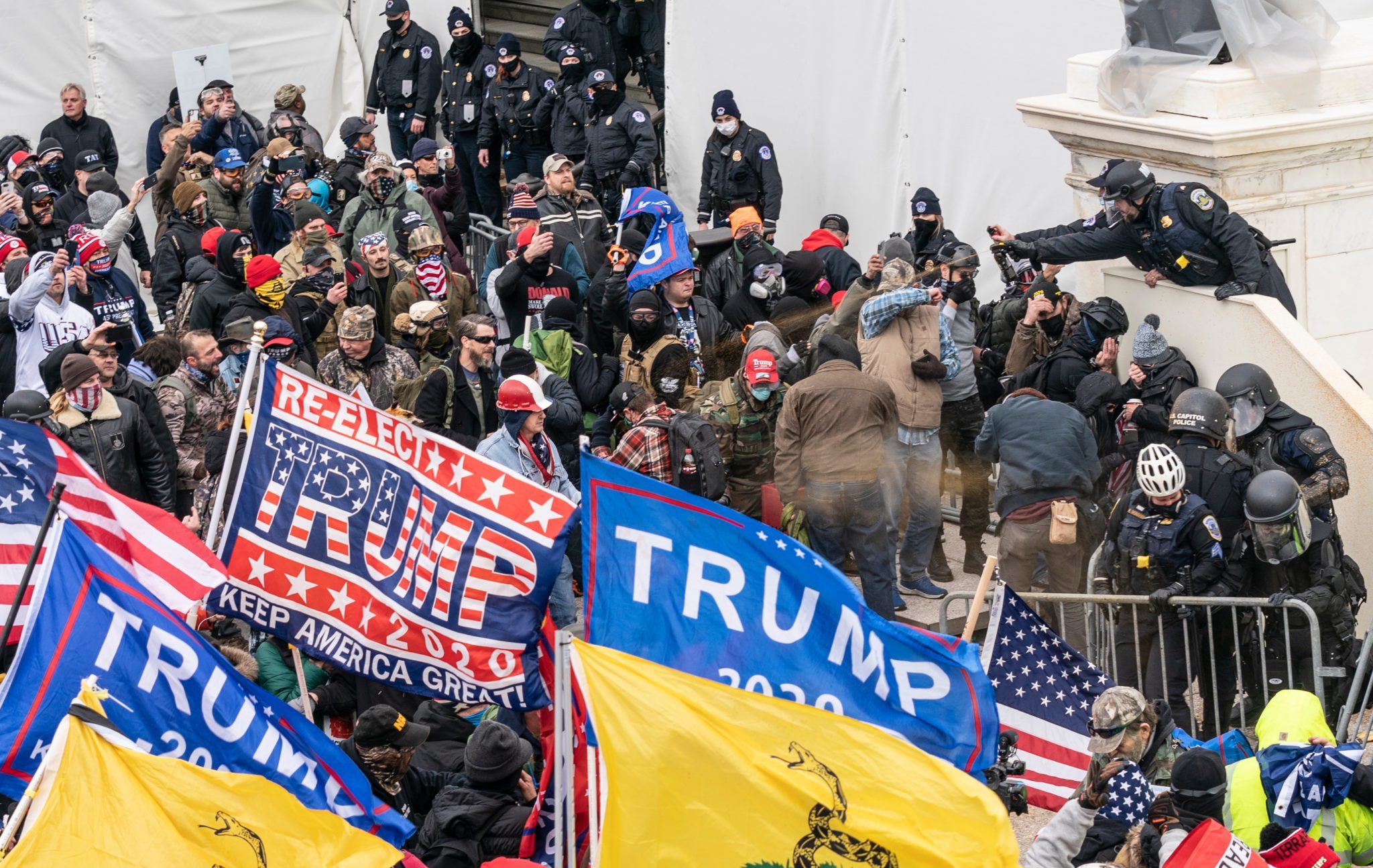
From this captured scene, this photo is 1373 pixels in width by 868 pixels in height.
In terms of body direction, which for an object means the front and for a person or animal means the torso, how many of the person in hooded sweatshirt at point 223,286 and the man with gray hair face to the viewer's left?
0

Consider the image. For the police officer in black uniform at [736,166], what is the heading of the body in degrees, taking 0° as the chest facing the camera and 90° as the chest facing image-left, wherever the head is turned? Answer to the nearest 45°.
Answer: approximately 45°

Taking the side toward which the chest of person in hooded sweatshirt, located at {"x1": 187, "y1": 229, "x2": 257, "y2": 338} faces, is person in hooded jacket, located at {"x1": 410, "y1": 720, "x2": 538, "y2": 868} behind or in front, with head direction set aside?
in front

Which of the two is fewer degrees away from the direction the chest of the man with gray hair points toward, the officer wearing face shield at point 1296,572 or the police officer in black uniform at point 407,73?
the officer wearing face shield

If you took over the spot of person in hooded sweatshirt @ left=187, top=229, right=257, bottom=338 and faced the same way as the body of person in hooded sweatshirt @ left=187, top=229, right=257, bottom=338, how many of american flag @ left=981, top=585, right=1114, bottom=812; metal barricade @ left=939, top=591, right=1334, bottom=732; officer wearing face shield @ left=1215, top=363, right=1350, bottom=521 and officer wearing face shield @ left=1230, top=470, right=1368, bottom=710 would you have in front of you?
4

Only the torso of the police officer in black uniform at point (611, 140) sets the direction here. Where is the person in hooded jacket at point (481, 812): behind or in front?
in front

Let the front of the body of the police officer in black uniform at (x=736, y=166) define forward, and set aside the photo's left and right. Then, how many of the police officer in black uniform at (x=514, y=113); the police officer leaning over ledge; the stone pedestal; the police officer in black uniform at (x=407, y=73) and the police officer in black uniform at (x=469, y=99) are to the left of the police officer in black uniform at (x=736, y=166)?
2

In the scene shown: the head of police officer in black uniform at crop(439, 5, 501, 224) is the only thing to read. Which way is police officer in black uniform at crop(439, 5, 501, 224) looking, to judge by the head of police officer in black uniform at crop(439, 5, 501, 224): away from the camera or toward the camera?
toward the camera

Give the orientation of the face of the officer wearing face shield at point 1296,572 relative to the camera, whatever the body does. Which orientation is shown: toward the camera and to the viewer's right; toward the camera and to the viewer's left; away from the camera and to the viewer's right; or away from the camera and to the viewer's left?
toward the camera and to the viewer's left

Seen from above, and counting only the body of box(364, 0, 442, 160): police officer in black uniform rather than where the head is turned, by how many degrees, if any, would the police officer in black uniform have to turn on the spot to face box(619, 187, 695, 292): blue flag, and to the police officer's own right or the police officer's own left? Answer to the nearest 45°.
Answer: approximately 45° to the police officer's own left

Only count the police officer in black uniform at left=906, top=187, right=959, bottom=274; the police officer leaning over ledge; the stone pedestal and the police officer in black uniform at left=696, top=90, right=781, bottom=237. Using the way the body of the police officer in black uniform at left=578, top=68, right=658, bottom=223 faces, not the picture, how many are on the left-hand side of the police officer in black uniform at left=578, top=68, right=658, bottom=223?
4

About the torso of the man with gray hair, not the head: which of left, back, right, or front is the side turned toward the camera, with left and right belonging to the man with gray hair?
front

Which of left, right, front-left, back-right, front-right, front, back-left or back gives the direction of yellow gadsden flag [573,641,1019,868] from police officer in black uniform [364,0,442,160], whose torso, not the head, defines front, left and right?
front-left

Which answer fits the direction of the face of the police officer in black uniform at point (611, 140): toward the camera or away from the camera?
toward the camera

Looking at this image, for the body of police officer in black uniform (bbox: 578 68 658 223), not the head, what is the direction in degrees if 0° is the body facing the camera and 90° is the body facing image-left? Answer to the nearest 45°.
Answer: approximately 45°

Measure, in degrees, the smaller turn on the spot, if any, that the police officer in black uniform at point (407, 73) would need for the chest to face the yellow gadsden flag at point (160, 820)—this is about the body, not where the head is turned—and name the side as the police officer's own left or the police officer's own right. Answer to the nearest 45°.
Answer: approximately 45° to the police officer's own left

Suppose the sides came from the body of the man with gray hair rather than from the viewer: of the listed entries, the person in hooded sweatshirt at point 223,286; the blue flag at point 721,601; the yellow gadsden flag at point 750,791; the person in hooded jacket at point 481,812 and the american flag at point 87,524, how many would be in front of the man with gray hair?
5

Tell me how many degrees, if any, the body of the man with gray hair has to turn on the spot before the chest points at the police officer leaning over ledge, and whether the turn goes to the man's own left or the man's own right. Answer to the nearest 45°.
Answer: approximately 45° to the man's own left
